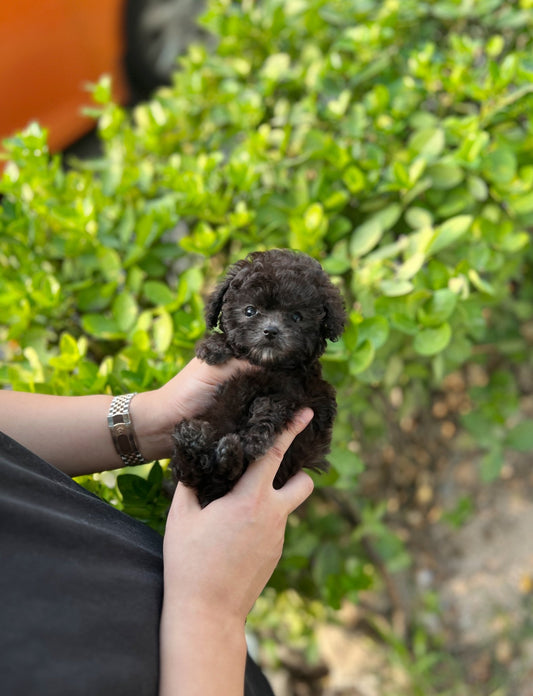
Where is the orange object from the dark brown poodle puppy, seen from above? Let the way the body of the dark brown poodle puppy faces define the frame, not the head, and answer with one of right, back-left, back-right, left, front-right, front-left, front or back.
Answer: back

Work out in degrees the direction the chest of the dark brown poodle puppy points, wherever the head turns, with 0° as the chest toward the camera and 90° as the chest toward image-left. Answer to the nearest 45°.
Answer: approximately 0°
